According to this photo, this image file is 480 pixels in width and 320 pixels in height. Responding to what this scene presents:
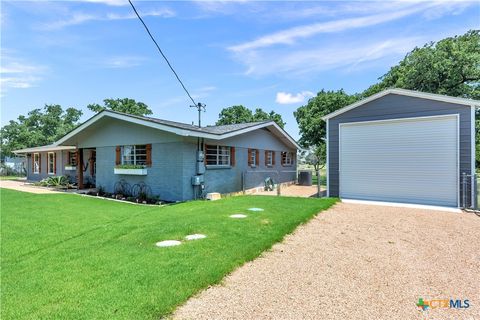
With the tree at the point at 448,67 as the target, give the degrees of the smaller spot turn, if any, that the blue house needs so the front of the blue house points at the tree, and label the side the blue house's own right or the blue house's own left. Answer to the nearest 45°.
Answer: approximately 135° to the blue house's own left

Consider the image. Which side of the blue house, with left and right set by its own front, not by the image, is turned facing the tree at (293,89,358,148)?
back

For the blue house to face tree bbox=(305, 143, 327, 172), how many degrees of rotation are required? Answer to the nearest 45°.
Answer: approximately 180°

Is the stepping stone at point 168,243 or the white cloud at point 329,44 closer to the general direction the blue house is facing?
the stepping stone

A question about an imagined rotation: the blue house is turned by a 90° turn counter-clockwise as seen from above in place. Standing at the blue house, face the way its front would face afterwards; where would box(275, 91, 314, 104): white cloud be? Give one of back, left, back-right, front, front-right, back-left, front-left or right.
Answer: left

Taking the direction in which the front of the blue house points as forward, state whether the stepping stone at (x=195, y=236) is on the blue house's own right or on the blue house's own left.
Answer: on the blue house's own left

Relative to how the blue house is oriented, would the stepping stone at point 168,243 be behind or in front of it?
in front

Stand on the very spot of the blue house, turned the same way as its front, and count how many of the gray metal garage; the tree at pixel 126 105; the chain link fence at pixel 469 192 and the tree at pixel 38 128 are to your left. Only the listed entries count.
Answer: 2

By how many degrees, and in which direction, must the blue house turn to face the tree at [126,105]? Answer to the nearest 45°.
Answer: approximately 135° to its right

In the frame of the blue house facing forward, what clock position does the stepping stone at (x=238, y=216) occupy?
The stepping stone is roughly at 10 o'clock from the blue house.

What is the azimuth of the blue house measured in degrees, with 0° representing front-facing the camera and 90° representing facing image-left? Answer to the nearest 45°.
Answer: approximately 45°
